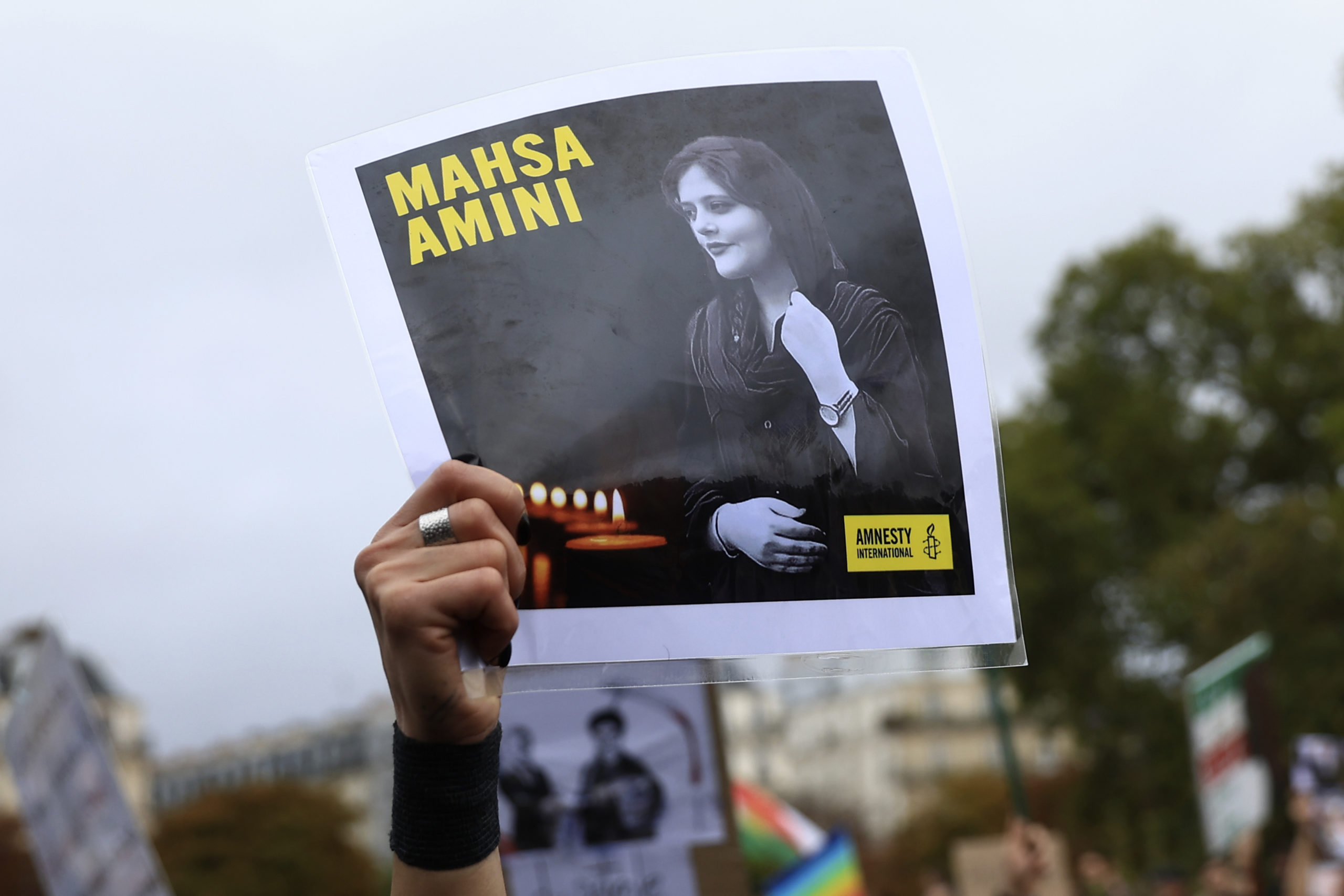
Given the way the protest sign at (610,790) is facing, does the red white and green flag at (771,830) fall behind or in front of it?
behind

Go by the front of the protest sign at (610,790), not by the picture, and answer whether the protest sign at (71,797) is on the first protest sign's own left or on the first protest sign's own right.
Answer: on the first protest sign's own right

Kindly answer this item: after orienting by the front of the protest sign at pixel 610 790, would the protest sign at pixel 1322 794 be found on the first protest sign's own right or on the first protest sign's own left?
on the first protest sign's own left

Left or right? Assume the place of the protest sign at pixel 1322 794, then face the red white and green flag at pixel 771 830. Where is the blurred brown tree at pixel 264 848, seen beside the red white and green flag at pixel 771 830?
right

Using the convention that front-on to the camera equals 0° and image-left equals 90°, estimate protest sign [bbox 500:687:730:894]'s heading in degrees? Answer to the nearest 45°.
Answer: approximately 0°
